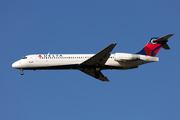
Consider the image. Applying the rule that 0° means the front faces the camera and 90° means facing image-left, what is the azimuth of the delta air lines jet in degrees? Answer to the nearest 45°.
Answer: approximately 90°
